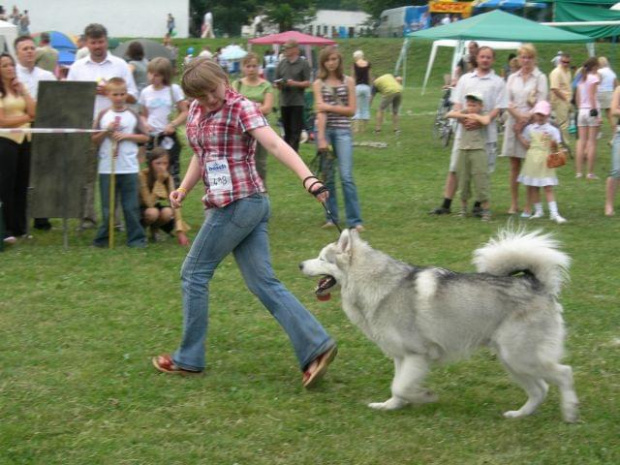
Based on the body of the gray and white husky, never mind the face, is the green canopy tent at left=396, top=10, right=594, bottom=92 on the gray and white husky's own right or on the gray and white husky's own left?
on the gray and white husky's own right

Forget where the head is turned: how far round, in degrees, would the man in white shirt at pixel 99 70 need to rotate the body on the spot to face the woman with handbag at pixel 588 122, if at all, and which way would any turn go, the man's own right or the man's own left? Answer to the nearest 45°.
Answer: approximately 135° to the man's own left

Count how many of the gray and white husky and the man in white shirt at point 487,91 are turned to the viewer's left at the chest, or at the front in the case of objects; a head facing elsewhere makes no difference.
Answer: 1

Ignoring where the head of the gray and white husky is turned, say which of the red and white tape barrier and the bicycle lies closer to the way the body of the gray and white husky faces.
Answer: the red and white tape barrier

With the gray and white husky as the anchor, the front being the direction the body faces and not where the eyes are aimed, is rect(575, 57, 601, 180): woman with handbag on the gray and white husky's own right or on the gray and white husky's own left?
on the gray and white husky's own right

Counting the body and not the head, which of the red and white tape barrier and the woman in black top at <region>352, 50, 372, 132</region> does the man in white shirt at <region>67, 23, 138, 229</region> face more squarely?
the red and white tape barrier

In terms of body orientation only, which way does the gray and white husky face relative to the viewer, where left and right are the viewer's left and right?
facing to the left of the viewer

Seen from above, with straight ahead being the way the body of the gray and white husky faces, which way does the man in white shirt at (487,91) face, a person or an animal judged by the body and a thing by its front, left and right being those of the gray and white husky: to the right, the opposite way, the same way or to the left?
to the left

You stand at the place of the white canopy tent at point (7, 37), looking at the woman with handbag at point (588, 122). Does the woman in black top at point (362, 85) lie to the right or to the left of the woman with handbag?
left
